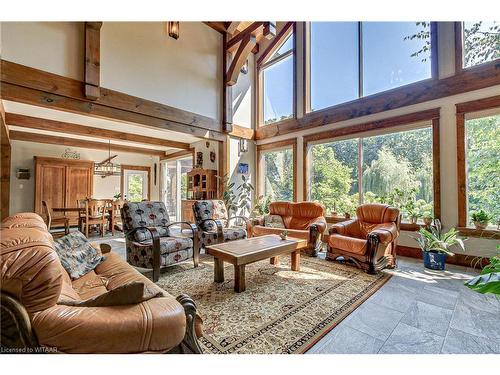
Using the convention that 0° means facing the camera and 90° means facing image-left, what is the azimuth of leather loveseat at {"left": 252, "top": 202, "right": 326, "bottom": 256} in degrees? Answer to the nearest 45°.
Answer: approximately 45°

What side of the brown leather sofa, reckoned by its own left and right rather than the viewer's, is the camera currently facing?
right

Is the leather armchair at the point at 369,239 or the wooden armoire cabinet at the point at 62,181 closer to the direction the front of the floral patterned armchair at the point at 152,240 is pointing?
the leather armchair

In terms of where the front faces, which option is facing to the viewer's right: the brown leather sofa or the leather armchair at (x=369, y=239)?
the brown leather sofa

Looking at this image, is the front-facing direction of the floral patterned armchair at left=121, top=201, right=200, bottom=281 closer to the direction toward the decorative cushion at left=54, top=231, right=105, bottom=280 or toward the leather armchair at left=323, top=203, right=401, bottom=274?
the leather armchair

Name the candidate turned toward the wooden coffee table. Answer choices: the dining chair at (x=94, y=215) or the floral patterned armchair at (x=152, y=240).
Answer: the floral patterned armchair

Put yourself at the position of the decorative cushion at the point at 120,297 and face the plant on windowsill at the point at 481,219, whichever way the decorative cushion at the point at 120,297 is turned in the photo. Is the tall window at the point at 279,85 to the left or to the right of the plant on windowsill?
left

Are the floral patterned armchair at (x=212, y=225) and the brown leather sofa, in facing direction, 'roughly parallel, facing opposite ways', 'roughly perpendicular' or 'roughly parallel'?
roughly perpendicular

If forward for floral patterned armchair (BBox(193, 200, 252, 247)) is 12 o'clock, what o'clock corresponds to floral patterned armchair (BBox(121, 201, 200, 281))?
floral patterned armchair (BBox(121, 201, 200, 281)) is roughly at 3 o'clock from floral patterned armchair (BBox(193, 200, 252, 247)).

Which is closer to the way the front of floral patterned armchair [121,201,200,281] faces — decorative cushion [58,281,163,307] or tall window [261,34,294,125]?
the decorative cushion
